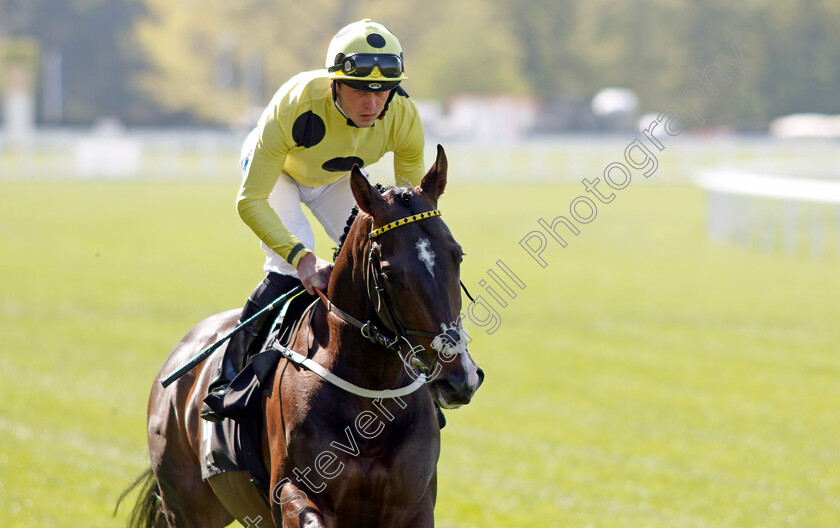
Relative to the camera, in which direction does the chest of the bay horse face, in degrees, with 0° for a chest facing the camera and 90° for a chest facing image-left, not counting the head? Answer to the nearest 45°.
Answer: approximately 315°

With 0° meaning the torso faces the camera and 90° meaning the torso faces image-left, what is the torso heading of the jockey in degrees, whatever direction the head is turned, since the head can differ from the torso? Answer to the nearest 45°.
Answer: approximately 315°

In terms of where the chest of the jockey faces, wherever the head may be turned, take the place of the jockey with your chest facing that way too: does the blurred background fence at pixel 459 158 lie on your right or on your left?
on your left

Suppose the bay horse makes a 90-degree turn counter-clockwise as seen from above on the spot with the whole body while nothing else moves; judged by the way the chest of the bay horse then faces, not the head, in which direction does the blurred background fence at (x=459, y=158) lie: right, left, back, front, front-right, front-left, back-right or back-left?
front-left
